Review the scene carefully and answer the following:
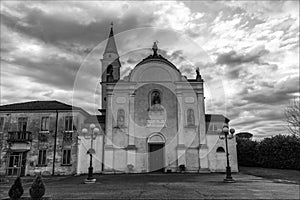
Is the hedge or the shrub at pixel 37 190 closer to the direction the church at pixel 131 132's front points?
the shrub

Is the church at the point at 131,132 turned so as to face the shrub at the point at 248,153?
no

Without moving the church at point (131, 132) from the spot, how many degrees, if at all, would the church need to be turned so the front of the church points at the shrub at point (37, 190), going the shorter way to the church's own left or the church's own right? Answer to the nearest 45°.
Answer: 0° — it already faces it

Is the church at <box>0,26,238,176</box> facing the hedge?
no

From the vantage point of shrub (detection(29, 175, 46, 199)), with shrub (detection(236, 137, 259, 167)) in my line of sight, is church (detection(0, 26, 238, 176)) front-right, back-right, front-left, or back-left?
front-left

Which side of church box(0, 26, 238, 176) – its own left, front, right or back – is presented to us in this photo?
front

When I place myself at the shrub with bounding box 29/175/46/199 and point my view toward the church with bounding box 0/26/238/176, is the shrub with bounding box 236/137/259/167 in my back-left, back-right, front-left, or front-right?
front-right
